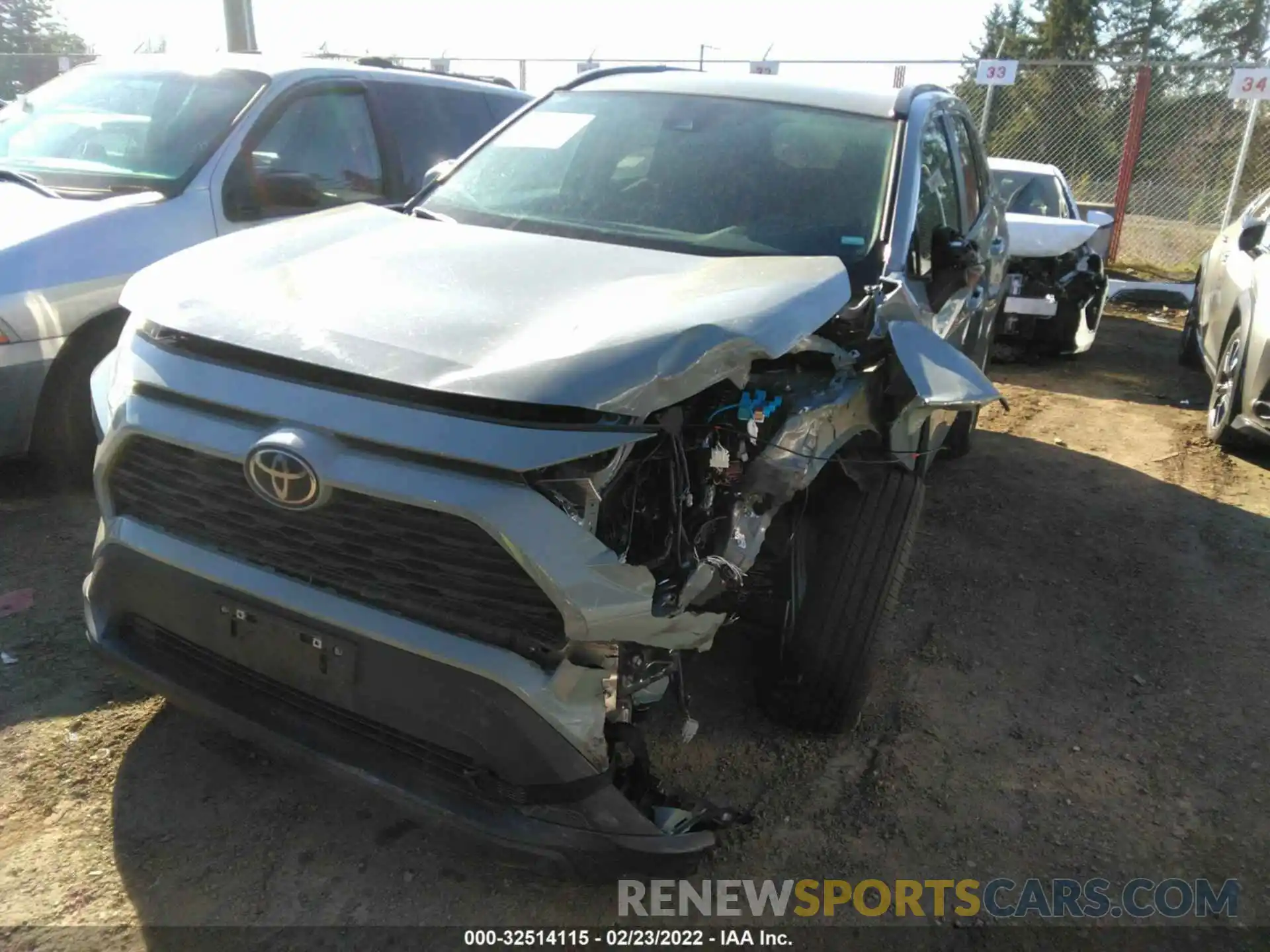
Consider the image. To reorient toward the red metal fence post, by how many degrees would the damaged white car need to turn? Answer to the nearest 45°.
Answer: approximately 180°

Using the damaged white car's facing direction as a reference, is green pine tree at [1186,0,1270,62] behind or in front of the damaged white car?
behind

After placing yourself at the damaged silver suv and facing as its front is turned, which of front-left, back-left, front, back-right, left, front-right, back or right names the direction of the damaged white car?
back

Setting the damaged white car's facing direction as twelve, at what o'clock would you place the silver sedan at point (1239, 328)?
The silver sedan is roughly at 11 o'clock from the damaged white car.

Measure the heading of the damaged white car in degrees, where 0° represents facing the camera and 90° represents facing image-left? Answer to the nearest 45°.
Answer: approximately 0°

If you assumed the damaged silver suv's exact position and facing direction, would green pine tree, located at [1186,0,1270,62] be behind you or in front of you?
behind

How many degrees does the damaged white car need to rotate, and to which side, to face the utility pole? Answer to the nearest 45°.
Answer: approximately 90° to its right

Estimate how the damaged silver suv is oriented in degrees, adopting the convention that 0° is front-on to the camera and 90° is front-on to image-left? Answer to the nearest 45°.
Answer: approximately 45°

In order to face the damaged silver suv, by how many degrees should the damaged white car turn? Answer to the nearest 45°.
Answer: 0° — it already faces it

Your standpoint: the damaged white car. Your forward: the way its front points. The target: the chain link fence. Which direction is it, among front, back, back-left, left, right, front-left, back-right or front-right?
back

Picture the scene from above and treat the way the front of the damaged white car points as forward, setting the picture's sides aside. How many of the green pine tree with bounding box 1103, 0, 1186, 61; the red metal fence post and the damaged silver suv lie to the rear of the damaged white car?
2

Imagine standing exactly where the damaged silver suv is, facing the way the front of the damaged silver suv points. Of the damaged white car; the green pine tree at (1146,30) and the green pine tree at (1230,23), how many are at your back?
3
